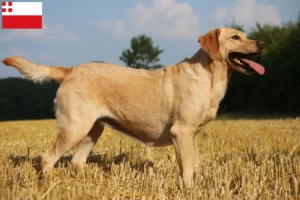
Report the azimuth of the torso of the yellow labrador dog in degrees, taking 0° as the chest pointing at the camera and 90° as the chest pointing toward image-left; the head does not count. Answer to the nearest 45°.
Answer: approximately 270°
